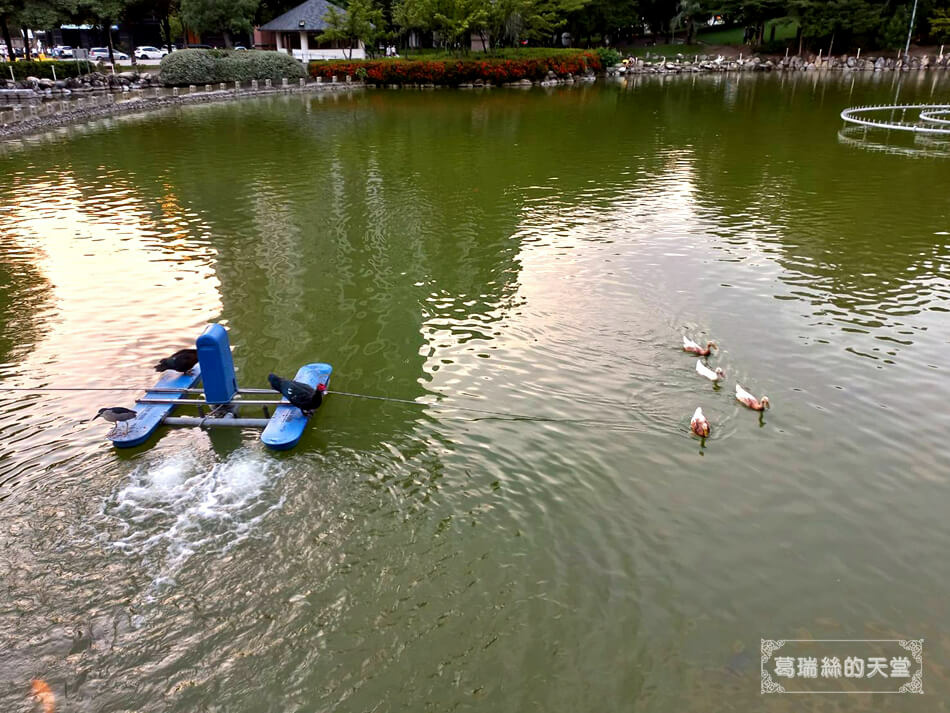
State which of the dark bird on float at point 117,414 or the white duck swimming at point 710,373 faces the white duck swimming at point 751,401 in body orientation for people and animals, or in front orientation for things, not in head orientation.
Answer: the white duck swimming at point 710,373

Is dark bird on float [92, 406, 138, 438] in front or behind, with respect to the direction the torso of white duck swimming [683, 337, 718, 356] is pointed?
behind

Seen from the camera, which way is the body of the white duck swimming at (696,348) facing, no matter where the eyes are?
to the viewer's right

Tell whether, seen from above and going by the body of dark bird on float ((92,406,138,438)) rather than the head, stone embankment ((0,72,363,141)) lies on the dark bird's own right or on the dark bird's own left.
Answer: on the dark bird's own right

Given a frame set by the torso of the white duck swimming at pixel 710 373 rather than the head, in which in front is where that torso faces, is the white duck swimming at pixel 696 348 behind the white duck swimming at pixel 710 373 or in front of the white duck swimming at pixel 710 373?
behind

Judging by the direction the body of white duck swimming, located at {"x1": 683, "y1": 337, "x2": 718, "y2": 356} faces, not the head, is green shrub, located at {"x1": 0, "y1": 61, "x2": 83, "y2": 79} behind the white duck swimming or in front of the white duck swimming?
behind

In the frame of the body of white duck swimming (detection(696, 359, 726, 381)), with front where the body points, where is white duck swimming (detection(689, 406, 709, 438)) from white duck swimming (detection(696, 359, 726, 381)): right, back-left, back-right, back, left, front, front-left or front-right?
front-right

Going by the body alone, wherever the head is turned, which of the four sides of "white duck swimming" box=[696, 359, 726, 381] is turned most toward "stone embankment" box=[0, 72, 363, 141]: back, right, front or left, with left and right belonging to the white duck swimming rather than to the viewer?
back

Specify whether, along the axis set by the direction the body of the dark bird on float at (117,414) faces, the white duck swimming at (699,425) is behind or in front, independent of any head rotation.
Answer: behind

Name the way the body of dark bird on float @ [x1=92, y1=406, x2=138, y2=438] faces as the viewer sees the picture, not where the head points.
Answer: to the viewer's left

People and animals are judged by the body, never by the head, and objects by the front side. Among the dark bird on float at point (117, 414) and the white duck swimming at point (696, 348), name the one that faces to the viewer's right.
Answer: the white duck swimming

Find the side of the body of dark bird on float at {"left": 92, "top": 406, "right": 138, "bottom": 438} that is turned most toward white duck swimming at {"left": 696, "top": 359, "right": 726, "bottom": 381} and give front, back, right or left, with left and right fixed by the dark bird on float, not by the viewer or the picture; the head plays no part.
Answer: back

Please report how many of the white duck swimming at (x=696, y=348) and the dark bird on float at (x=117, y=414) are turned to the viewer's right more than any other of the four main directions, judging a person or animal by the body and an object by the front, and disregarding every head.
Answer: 1

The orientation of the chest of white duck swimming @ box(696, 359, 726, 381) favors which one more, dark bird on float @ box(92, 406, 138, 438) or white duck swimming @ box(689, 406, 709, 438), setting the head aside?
the white duck swimming
